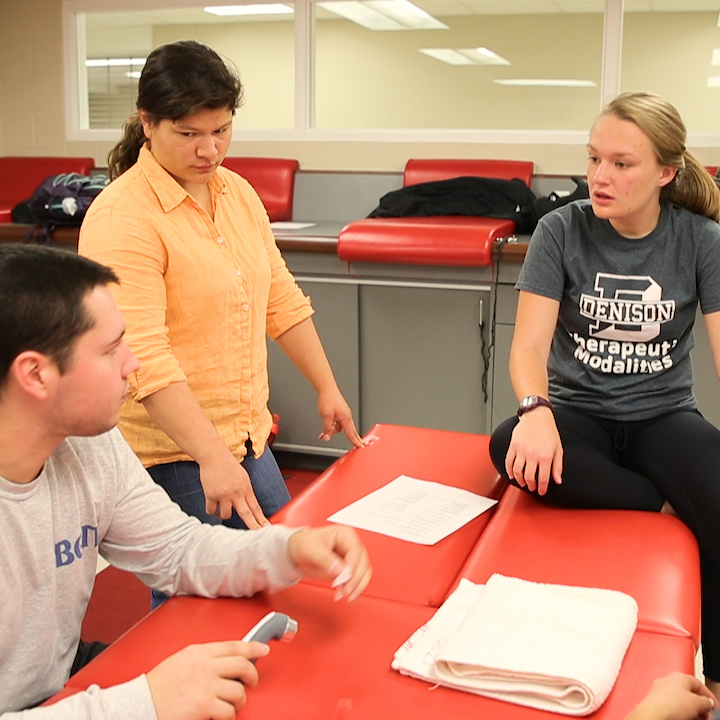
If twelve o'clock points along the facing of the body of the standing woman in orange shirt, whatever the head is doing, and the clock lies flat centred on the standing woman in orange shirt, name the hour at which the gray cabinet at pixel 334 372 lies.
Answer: The gray cabinet is roughly at 8 o'clock from the standing woman in orange shirt.

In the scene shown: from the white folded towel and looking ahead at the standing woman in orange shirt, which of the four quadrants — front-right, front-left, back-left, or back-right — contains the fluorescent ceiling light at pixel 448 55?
front-right

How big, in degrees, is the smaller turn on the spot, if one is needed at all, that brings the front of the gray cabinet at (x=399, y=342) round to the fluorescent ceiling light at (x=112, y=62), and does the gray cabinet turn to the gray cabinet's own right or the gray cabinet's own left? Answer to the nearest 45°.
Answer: approximately 135° to the gray cabinet's own right

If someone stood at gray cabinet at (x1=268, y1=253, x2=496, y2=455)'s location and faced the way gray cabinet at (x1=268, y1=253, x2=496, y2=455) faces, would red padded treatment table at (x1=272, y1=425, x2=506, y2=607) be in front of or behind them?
in front

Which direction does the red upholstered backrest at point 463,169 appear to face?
toward the camera

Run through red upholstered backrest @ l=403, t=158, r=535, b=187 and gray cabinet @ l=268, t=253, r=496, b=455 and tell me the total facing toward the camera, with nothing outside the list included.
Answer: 2

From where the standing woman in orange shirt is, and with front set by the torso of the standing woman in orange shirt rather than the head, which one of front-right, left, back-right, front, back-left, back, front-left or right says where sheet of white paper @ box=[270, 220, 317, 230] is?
back-left

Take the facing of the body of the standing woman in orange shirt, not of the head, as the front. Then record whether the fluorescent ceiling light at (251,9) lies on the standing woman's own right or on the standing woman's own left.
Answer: on the standing woman's own left

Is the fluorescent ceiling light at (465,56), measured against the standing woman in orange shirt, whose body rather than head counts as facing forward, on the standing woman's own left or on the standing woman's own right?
on the standing woman's own left

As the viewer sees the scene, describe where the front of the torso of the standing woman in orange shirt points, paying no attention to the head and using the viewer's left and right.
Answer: facing the viewer and to the right of the viewer

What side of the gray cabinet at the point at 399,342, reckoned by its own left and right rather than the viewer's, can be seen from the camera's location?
front

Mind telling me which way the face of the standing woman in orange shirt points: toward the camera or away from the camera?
toward the camera

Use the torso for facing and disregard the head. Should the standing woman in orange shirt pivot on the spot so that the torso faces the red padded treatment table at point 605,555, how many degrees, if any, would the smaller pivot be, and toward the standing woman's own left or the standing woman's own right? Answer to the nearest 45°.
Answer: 0° — they already face it

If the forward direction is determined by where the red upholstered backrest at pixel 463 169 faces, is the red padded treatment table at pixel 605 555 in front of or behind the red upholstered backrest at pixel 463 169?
in front

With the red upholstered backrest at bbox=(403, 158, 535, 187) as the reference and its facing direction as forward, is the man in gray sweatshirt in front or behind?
in front

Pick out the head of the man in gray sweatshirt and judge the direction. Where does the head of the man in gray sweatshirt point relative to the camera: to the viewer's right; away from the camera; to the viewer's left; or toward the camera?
to the viewer's right
